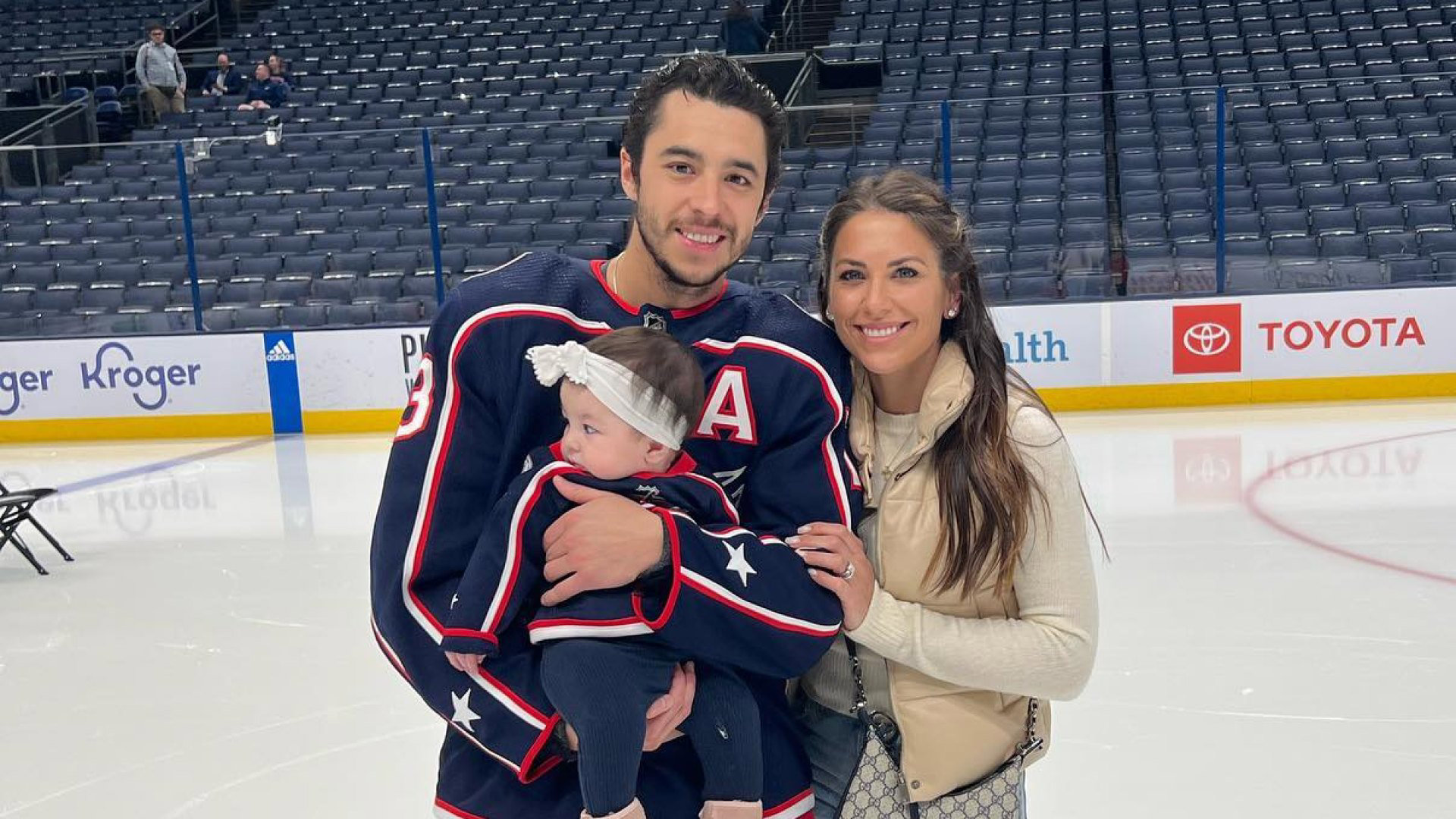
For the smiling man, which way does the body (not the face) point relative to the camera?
toward the camera

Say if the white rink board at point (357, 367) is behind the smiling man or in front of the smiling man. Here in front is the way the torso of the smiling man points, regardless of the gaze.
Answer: behind

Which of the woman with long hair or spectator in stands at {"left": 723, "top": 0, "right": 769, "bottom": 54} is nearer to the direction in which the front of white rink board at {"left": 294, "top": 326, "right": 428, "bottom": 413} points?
the woman with long hair

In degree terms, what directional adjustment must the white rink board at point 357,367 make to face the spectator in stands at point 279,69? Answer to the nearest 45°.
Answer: approximately 180°

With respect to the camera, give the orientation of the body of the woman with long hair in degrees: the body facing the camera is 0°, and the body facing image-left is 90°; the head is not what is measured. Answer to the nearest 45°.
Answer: approximately 45°

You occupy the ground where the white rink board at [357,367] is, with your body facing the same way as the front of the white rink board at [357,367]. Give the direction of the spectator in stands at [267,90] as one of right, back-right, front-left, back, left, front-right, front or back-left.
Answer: back

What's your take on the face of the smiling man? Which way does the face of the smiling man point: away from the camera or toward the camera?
toward the camera

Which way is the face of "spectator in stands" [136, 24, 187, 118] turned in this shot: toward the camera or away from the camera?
toward the camera

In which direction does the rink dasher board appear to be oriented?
toward the camera

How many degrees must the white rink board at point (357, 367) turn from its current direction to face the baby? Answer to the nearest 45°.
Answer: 0° — it already faces them

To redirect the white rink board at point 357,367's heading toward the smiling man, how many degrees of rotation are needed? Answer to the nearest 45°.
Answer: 0° — it already faces them
